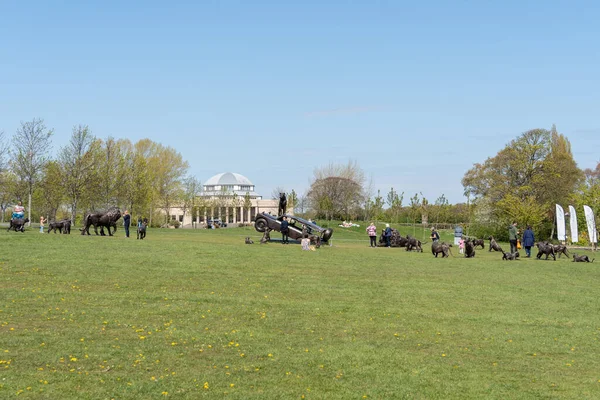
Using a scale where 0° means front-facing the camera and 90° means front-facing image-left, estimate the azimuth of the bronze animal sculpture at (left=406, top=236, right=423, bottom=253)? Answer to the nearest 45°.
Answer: approximately 90°

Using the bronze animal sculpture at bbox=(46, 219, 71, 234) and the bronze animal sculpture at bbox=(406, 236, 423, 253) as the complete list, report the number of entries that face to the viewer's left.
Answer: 1

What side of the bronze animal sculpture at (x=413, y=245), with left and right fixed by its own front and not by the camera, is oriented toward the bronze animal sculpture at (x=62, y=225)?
front
